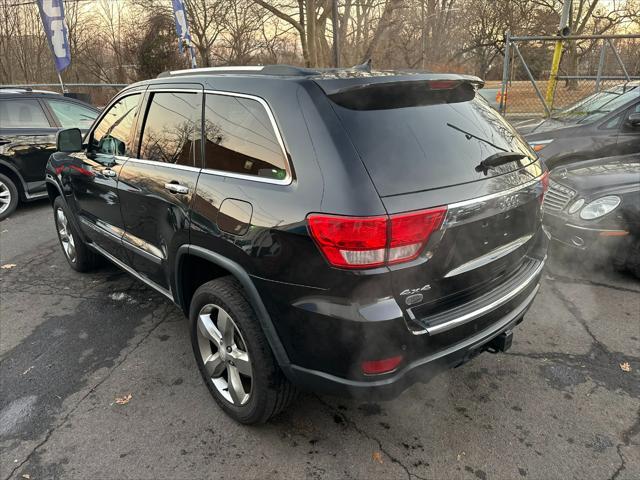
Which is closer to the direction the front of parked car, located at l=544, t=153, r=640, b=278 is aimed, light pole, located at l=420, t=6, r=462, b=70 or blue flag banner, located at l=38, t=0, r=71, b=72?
the blue flag banner

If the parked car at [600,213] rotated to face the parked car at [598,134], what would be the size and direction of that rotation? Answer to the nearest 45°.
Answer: approximately 135° to its right

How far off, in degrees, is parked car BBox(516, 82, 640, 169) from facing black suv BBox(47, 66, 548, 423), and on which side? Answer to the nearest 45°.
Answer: approximately 45° to its left

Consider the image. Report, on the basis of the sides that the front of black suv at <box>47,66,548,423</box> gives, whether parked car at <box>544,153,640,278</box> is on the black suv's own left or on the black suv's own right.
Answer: on the black suv's own right

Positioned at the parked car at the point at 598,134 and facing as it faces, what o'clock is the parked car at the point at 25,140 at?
the parked car at the point at 25,140 is roughly at 1 o'clock from the parked car at the point at 598,134.

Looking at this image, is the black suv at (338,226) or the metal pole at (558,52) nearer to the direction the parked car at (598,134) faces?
the black suv

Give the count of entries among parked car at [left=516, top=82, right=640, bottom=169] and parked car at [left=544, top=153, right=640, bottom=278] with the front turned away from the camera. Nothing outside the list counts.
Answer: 0

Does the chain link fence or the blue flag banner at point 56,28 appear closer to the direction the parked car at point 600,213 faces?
the blue flag banner

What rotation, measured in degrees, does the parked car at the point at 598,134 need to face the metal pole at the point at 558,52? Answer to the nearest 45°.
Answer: approximately 135° to its right

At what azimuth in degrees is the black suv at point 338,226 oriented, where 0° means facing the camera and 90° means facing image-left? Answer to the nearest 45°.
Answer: approximately 135°

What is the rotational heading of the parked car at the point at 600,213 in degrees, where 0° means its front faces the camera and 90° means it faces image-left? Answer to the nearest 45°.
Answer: approximately 45°

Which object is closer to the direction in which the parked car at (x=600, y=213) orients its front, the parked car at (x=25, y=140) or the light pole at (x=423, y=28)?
the parked car
